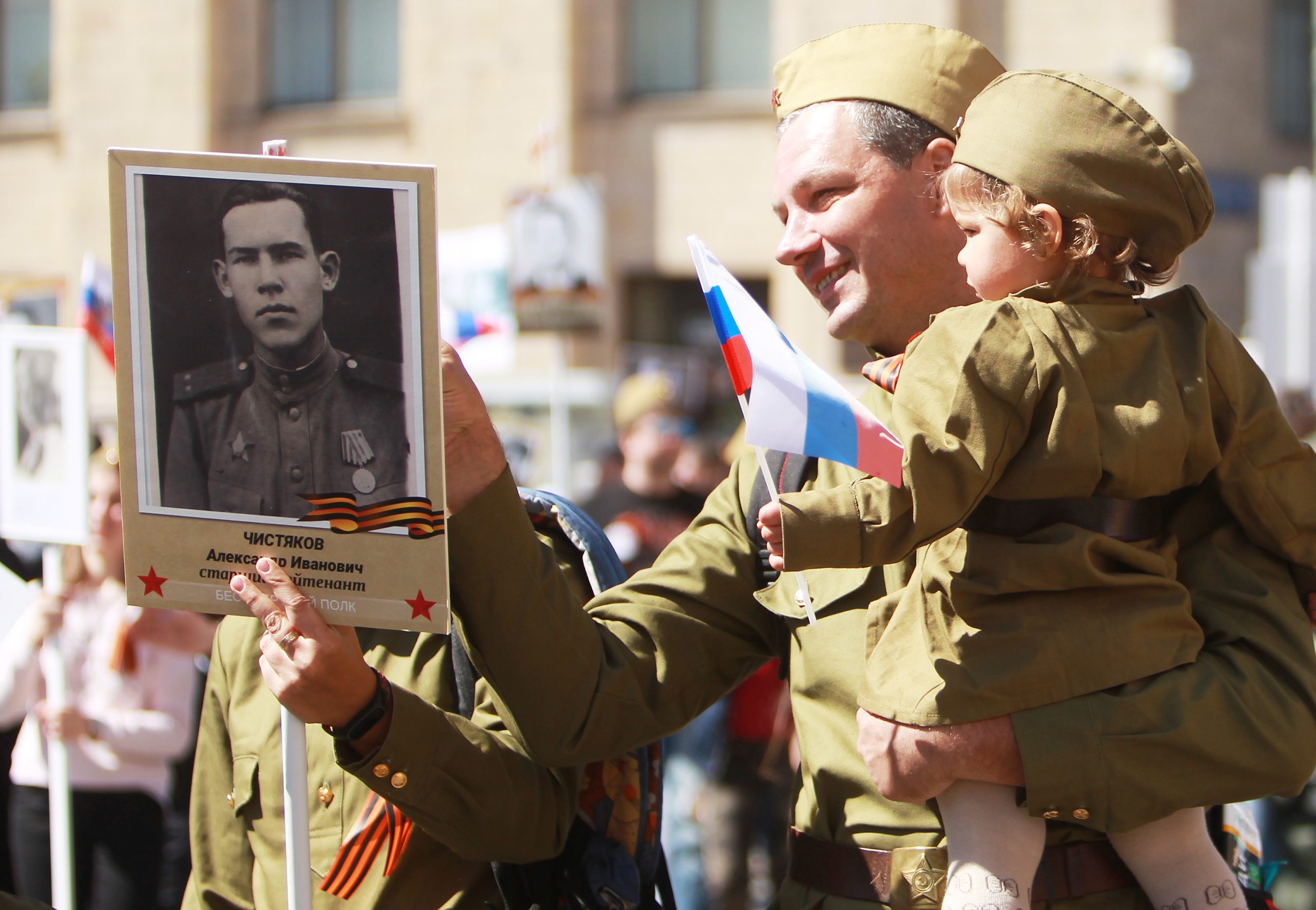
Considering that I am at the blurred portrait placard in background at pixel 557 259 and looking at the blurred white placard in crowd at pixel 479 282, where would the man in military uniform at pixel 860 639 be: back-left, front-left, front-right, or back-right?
back-left

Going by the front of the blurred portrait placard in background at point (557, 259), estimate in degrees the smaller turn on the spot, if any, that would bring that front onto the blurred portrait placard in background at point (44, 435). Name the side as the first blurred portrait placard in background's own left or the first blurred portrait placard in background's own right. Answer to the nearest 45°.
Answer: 0° — it already faces it

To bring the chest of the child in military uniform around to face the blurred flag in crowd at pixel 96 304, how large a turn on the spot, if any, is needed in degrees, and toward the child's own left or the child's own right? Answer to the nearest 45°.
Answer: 0° — they already face it

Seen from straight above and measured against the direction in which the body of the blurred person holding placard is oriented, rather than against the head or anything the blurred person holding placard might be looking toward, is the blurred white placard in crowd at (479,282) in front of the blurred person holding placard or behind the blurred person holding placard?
behind

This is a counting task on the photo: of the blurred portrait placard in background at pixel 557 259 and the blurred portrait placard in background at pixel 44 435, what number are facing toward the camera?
2

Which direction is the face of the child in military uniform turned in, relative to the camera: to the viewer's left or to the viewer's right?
to the viewer's left

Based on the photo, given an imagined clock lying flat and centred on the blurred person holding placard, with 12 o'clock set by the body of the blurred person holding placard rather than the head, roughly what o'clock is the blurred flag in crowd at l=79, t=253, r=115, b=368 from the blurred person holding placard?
The blurred flag in crowd is roughly at 6 o'clock from the blurred person holding placard.

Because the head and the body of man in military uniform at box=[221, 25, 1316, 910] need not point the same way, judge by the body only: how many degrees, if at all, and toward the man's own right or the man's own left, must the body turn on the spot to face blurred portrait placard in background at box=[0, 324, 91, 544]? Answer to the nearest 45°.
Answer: approximately 90° to the man's own right

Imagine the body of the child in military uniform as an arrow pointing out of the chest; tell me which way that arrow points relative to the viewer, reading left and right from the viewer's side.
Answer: facing away from the viewer and to the left of the viewer
